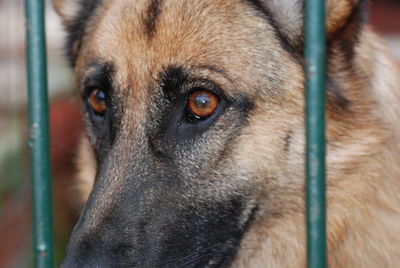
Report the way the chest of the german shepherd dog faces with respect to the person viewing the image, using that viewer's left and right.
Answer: facing the viewer and to the left of the viewer
